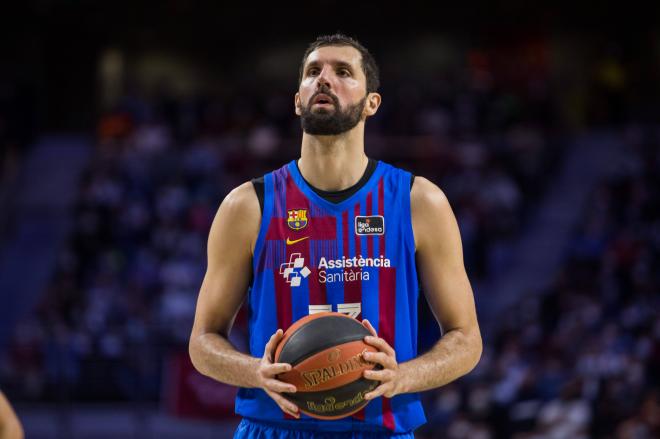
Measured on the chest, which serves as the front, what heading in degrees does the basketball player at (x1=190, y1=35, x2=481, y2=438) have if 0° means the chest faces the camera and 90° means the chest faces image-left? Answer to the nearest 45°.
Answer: approximately 0°
